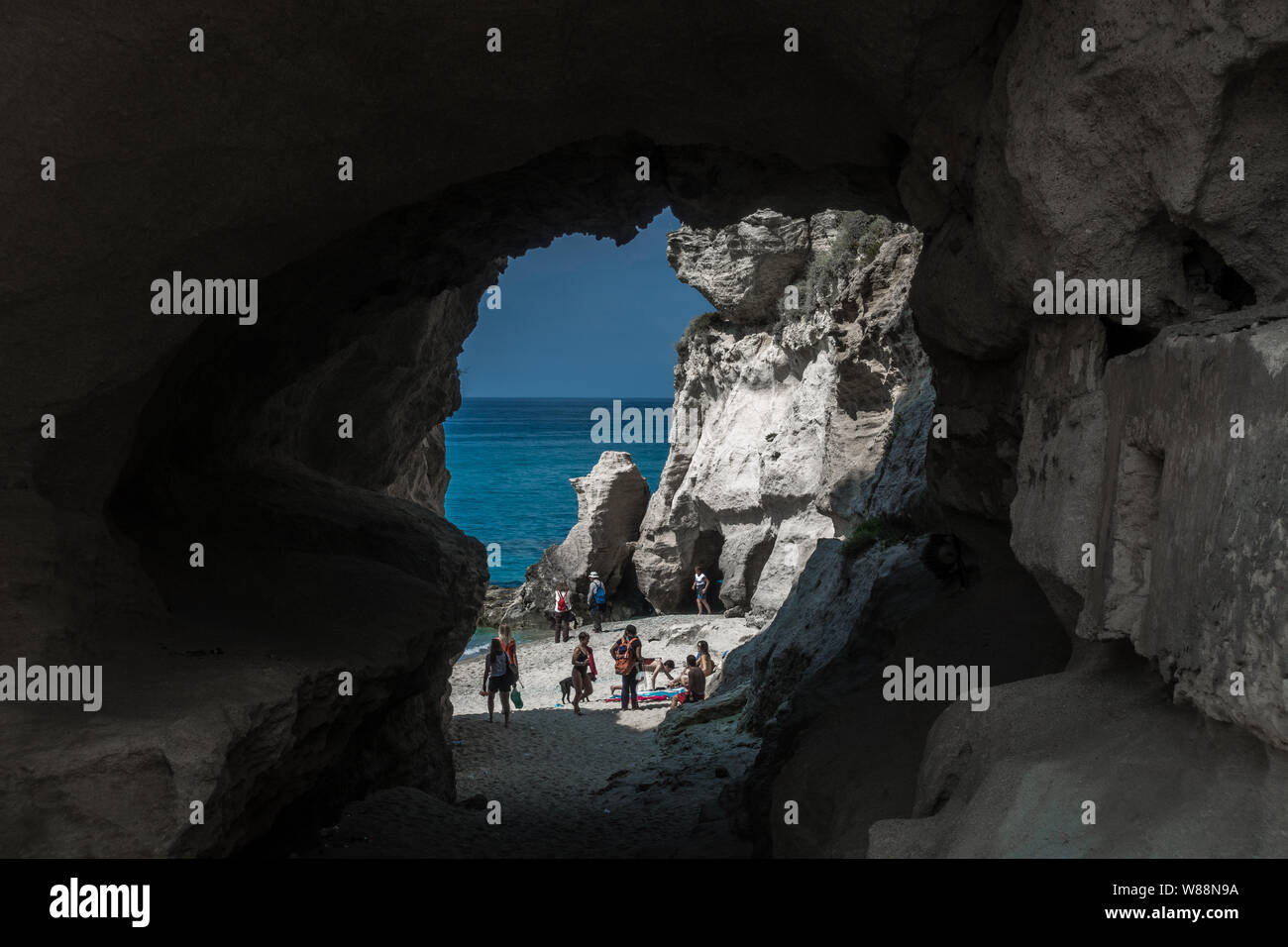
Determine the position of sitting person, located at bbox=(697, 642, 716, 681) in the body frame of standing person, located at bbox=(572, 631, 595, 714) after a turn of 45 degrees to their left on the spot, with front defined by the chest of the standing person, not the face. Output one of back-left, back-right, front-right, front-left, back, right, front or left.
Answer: front-left

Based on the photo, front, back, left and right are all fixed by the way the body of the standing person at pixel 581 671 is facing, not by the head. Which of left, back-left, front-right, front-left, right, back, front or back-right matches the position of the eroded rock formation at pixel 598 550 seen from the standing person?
back-left

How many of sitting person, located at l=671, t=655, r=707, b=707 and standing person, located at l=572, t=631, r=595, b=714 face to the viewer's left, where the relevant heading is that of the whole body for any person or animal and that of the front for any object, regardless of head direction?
1

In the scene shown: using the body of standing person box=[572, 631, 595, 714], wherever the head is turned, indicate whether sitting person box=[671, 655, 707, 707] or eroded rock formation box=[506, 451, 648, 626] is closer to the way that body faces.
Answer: the sitting person

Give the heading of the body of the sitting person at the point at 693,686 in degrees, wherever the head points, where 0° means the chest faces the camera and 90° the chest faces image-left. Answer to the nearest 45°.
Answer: approximately 90°

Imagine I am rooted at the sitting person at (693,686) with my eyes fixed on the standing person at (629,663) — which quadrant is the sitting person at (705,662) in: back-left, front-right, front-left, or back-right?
back-right
